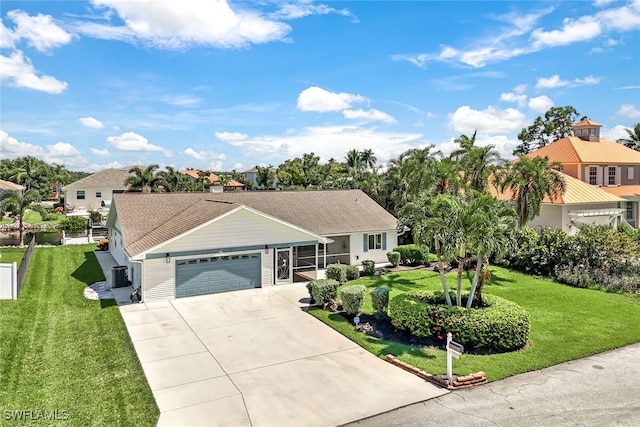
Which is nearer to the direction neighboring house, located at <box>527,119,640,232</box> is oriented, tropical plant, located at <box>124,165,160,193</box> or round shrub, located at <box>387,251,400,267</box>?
the round shrub

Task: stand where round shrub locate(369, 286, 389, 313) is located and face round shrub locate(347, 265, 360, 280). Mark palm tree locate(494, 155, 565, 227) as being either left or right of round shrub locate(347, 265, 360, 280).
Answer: right

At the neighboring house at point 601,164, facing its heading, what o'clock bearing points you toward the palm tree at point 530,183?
The palm tree is roughly at 2 o'clock from the neighboring house.

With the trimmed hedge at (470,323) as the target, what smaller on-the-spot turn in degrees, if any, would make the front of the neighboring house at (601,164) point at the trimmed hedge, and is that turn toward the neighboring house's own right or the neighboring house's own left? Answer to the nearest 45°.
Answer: approximately 45° to the neighboring house's own right

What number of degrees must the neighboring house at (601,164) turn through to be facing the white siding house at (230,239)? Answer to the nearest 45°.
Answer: approximately 90° to its right

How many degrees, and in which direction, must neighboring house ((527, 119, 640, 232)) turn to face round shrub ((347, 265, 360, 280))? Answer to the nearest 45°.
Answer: approximately 90° to its right

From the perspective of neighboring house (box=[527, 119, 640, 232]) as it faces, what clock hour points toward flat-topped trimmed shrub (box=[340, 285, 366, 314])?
The flat-topped trimmed shrub is roughly at 2 o'clock from the neighboring house.

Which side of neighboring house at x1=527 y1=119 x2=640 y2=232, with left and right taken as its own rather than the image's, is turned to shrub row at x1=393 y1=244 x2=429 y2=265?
right

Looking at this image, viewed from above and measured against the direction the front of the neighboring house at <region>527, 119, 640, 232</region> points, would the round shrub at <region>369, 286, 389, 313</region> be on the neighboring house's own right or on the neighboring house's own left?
on the neighboring house's own right

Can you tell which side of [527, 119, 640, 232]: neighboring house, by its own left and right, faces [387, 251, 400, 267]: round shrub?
right

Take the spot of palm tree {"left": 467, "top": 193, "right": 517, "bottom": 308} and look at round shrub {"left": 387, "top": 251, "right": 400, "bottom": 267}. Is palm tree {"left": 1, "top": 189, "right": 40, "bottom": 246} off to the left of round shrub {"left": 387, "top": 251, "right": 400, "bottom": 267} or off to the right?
left
